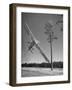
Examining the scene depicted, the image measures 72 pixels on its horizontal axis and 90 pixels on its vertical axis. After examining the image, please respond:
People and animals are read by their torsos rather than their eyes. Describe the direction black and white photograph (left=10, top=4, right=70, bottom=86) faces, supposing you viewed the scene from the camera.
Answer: facing the viewer and to the right of the viewer
